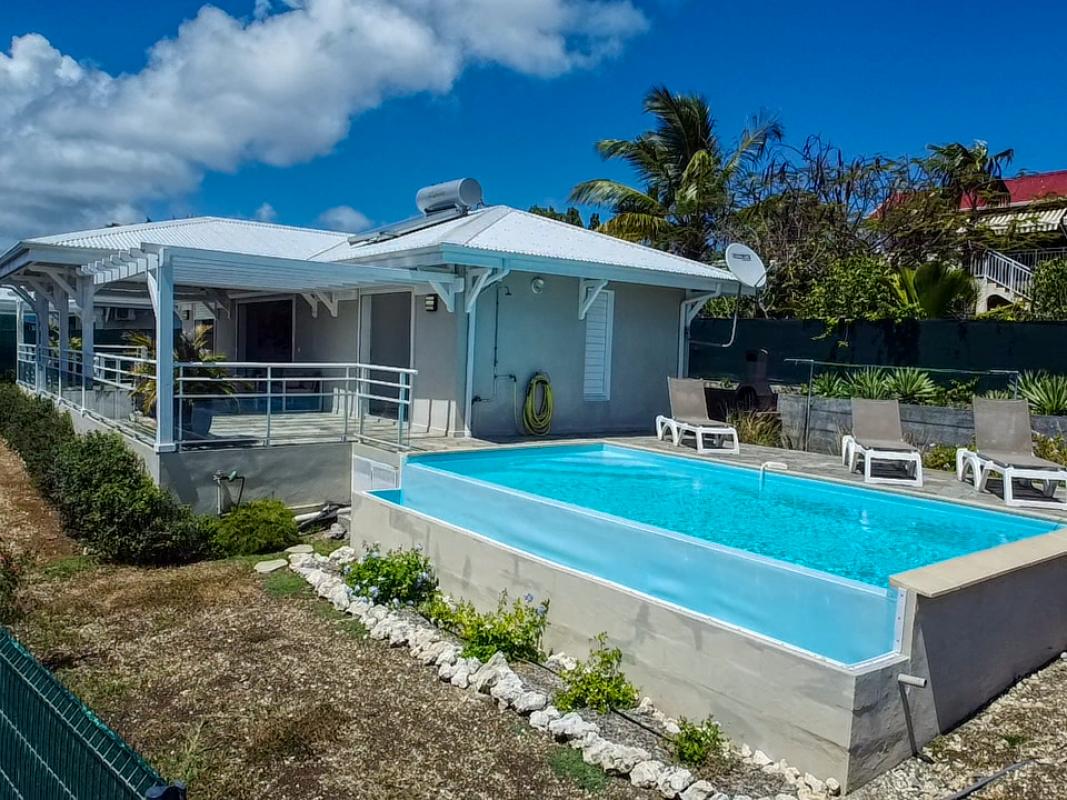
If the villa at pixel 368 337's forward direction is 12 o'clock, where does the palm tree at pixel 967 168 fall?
The palm tree is roughly at 7 o'clock from the villa.

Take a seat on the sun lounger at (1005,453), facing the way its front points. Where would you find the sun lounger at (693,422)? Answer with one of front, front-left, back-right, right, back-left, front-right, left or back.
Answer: back-right

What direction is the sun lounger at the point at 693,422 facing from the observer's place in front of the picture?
facing the viewer and to the right of the viewer

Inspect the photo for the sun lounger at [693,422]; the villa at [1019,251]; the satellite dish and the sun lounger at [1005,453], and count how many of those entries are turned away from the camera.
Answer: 0

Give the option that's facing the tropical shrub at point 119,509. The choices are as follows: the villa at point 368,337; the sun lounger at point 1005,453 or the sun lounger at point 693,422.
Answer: the villa

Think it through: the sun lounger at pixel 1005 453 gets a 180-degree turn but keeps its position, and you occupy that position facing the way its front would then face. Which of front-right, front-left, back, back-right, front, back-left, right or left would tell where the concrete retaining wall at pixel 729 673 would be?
back-left

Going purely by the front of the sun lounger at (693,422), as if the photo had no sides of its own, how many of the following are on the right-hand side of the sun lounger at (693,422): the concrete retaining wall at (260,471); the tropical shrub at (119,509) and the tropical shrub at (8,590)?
3

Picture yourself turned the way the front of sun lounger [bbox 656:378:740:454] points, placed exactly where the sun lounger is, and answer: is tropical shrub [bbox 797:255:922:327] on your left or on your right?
on your left

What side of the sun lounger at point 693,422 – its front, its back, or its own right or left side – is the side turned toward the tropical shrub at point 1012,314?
left

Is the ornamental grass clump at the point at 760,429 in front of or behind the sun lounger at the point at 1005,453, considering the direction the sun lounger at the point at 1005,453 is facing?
behind

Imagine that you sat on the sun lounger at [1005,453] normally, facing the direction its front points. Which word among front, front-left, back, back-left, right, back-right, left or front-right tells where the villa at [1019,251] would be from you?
back-left

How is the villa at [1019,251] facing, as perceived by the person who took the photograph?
facing the viewer and to the left of the viewer

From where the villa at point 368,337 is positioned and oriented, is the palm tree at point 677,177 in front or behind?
behind

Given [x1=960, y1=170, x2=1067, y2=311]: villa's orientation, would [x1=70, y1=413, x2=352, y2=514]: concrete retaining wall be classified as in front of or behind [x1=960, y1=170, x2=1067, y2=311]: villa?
in front
